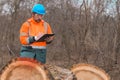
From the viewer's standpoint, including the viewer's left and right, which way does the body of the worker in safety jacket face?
facing the viewer and to the right of the viewer

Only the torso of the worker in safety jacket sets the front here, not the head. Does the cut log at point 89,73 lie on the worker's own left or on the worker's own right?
on the worker's own left
